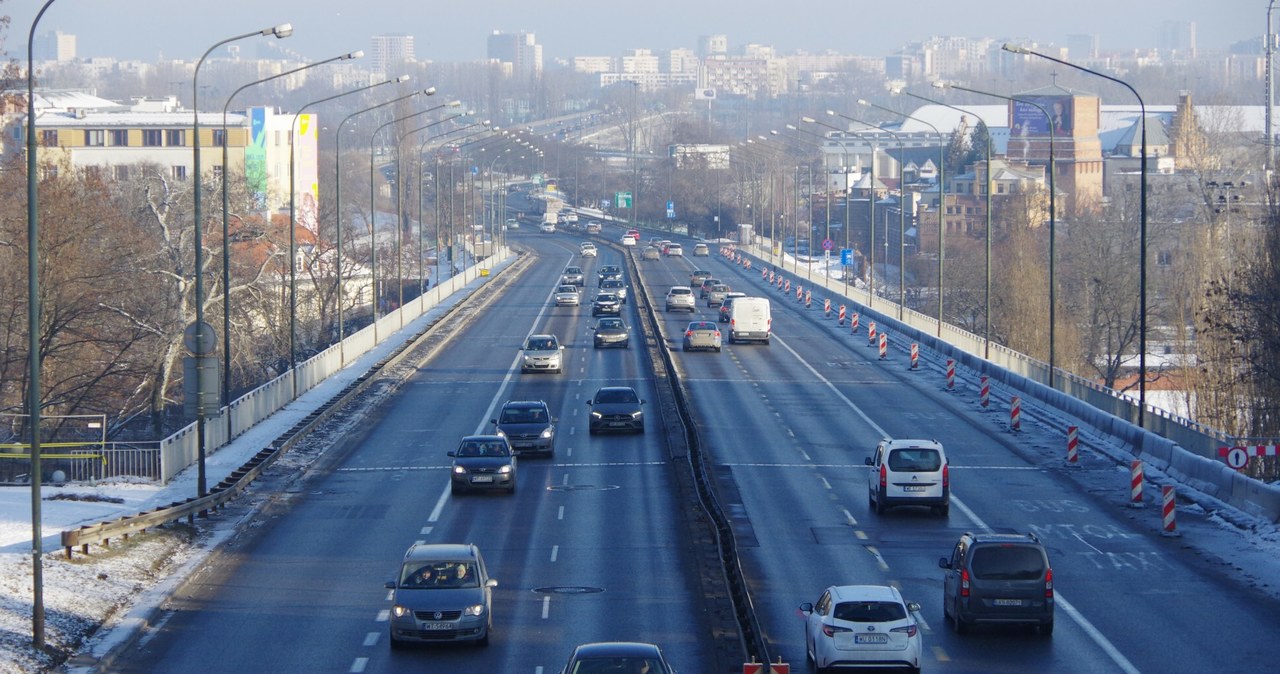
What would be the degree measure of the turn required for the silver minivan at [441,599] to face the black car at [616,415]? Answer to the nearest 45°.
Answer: approximately 180°

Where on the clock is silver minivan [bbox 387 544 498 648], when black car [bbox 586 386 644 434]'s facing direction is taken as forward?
The silver minivan is roughly at 12 o'clock from the black car.

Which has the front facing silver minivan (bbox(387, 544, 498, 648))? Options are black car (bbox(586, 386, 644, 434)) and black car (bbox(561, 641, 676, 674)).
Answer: black car (bbox(586, 386, 644, 434))

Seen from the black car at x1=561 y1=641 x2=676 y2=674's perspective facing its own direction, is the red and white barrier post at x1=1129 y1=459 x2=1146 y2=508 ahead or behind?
behind

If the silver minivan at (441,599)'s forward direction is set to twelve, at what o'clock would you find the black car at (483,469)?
The black car is roughly at 6 o'clock from the silver minivan.

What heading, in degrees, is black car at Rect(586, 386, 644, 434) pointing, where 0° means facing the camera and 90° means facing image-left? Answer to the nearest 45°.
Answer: approximately 0°

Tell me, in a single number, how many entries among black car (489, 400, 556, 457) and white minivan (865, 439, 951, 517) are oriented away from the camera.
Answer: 1

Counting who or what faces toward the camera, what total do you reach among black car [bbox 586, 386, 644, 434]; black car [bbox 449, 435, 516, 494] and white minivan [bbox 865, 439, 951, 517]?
2

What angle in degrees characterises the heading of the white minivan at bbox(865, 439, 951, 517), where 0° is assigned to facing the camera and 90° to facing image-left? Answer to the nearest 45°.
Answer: approximately 180°

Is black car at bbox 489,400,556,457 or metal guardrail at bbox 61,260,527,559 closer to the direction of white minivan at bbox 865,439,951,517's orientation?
the black car
